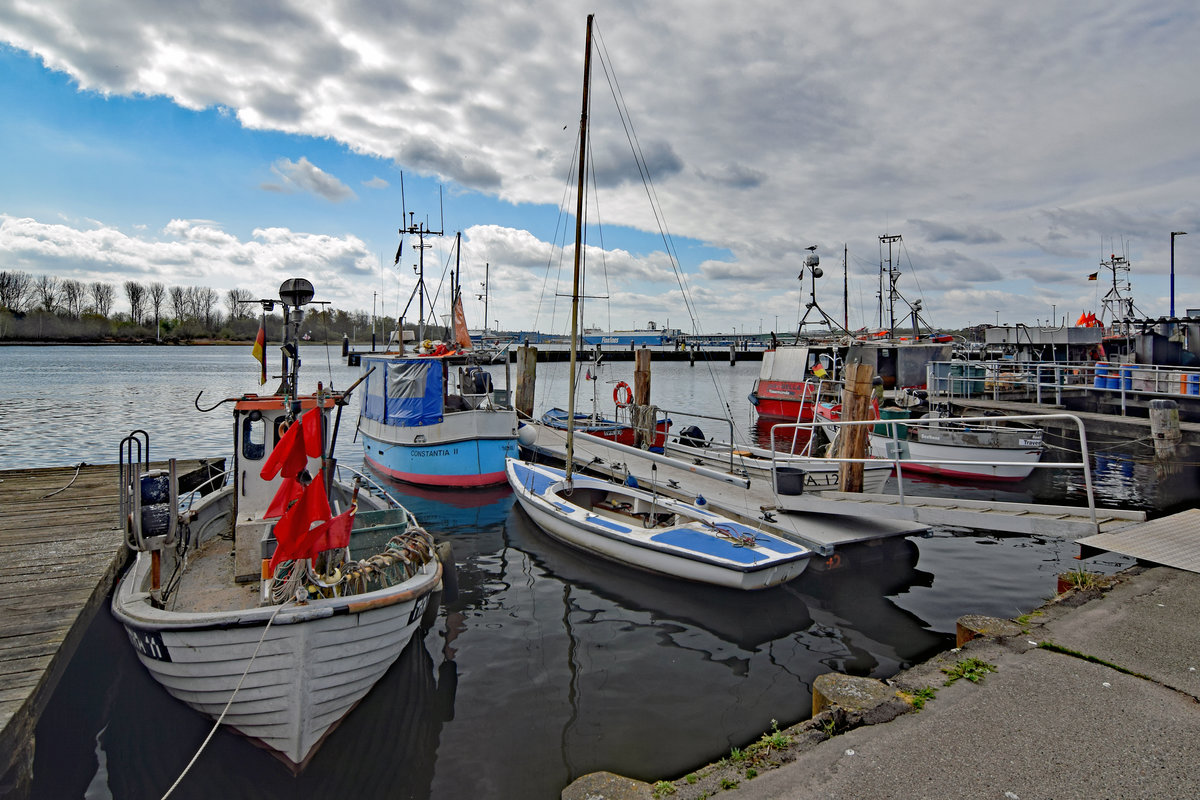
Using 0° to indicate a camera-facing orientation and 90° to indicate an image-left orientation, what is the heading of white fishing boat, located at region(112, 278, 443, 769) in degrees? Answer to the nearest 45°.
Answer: approximately 0°

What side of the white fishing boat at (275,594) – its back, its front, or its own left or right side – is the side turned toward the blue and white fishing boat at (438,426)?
back

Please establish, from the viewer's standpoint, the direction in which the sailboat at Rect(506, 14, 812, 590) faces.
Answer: facing away from the viewer and to the left of the viewer

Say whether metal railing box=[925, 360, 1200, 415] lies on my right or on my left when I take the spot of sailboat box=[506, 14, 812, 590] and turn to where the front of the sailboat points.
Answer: on my right

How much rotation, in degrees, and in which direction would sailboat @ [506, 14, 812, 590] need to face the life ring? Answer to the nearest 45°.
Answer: approximately 45° to its right

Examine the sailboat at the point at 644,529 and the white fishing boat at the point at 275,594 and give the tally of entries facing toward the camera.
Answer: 1
